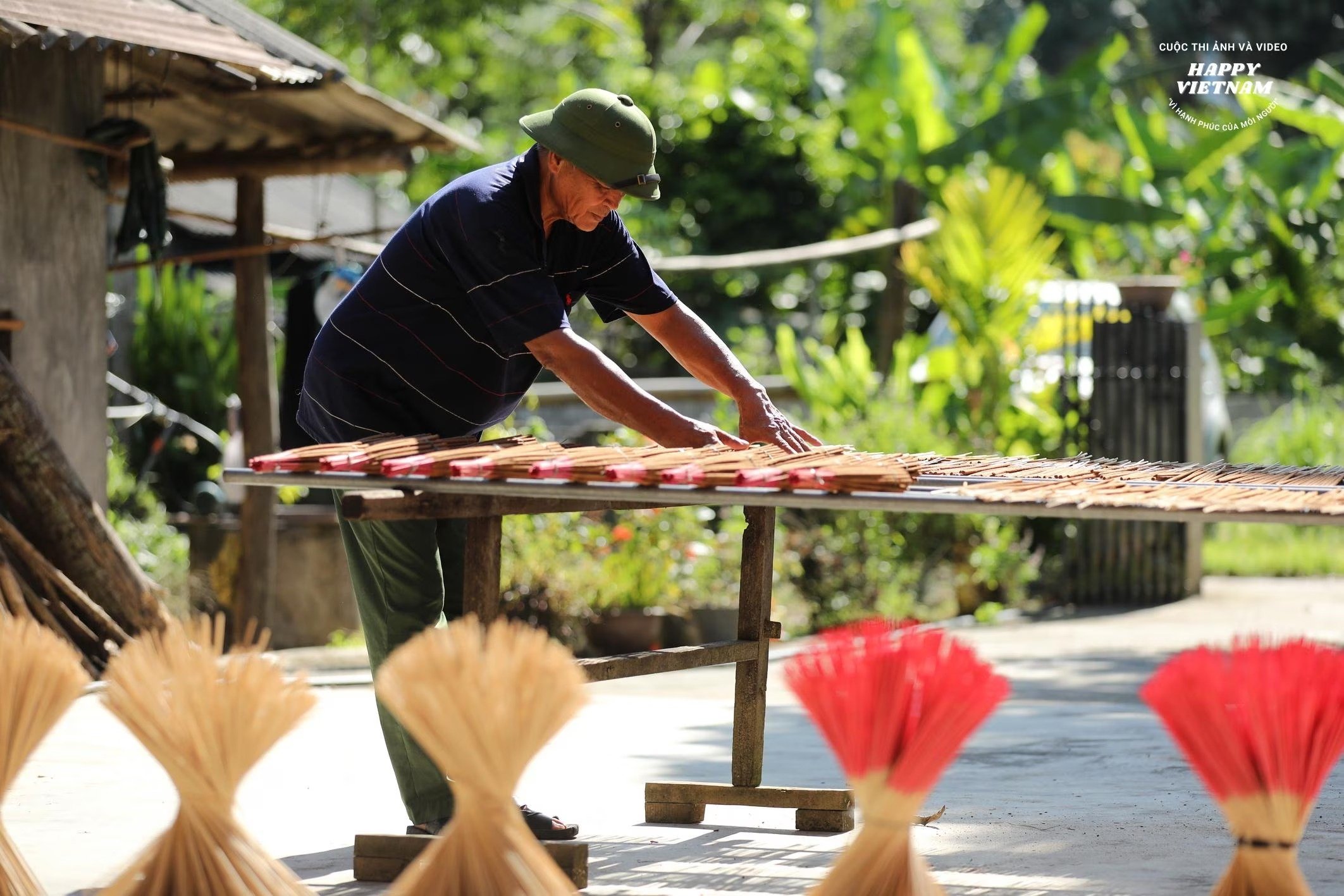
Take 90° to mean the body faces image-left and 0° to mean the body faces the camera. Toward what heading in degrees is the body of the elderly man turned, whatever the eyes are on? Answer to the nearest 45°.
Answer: approximately 270°

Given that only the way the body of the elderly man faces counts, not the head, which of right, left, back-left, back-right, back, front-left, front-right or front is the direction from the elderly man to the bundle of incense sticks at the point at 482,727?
right

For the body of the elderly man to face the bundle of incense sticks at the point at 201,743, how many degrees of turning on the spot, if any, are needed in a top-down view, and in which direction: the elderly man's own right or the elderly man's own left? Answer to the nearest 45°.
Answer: approximately 90° to the elderly man's own right

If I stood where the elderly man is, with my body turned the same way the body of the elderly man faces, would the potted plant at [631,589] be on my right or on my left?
on my left

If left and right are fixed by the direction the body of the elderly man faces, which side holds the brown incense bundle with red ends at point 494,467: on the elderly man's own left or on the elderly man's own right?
on the elderly man's own right

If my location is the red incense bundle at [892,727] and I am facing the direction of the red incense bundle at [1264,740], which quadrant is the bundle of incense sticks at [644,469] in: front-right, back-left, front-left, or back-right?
back-left
